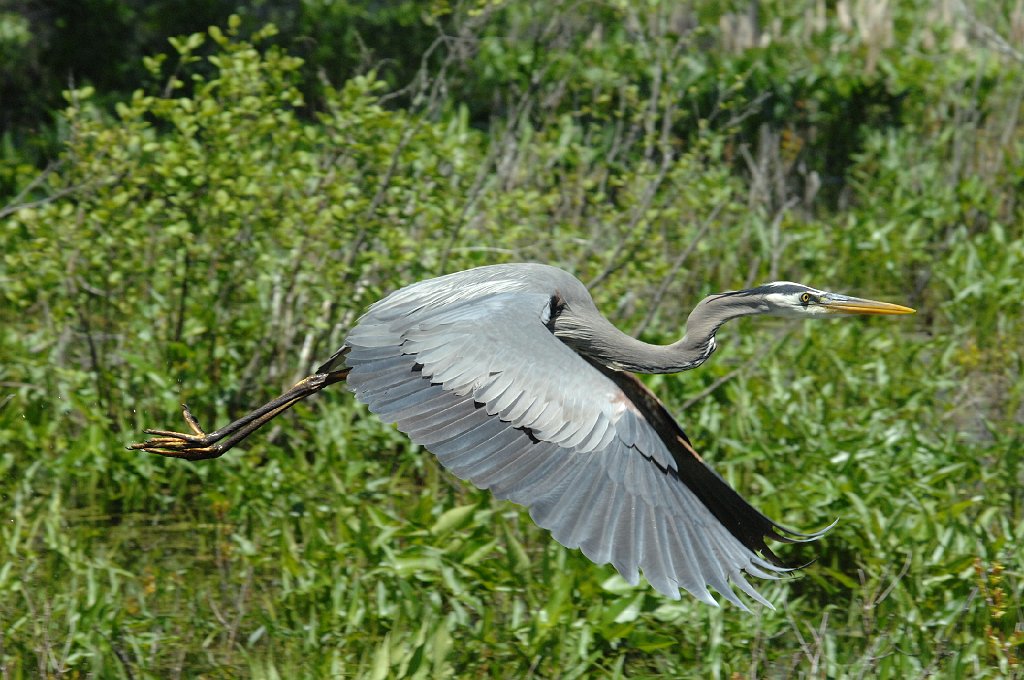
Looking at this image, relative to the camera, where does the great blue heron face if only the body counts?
to the viewer's right
